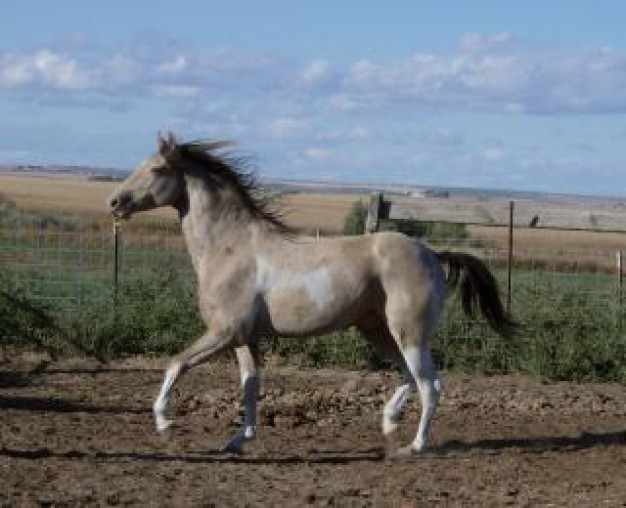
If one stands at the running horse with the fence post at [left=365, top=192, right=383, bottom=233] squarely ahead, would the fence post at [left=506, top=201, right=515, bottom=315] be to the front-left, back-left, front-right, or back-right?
front-right

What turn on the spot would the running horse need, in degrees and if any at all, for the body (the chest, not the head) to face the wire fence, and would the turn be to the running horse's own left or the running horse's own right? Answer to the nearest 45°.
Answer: approximately 90° to the running horse's own right

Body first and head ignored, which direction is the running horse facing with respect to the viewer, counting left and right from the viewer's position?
facing to the left of the viewer

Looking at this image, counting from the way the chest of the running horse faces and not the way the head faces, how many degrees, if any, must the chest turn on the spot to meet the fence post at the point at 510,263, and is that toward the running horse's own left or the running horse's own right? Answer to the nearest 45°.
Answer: approximately 135° to the running horse's own right

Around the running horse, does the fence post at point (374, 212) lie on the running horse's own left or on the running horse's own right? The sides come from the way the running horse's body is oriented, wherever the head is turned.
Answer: on the running horse's own right
